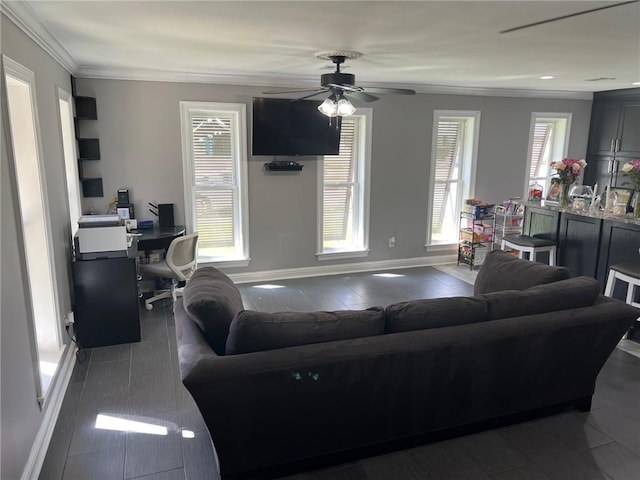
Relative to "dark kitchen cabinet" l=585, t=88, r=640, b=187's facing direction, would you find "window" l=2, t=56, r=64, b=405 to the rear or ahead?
ahead

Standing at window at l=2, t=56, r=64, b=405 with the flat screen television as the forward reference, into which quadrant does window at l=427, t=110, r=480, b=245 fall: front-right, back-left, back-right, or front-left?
front-right

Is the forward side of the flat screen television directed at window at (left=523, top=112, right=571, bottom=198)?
no

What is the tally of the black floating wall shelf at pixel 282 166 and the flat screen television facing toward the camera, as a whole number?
2

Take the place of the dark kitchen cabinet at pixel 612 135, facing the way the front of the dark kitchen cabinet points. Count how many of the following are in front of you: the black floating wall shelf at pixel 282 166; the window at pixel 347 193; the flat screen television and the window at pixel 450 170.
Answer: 4

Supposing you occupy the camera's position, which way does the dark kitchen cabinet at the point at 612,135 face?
facing the viewer and to the left of the viewer

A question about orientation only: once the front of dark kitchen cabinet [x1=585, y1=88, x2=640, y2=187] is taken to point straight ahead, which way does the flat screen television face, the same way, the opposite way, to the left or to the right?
to the left

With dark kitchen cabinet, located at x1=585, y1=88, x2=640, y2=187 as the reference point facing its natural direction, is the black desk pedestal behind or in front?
in front

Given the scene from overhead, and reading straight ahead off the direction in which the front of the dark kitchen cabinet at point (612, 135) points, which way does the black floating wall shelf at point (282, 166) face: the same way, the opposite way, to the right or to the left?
to the left

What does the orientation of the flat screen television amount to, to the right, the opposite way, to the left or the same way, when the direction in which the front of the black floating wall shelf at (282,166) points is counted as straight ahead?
the same way

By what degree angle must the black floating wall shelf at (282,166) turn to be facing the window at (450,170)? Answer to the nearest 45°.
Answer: approximately 90° to its left

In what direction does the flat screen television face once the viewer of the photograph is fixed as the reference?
facing the viewer

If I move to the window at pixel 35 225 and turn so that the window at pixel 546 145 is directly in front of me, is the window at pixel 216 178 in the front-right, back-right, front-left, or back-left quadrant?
front-left

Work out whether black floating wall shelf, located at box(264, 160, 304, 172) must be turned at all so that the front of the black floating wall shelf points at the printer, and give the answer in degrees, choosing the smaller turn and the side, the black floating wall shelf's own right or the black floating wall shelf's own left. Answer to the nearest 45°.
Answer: approximately 45° to the black floating wall shelf's own right

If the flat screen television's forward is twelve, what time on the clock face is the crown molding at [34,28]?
The crown molding is roughly at 1 o'clock from the flat screen television.
